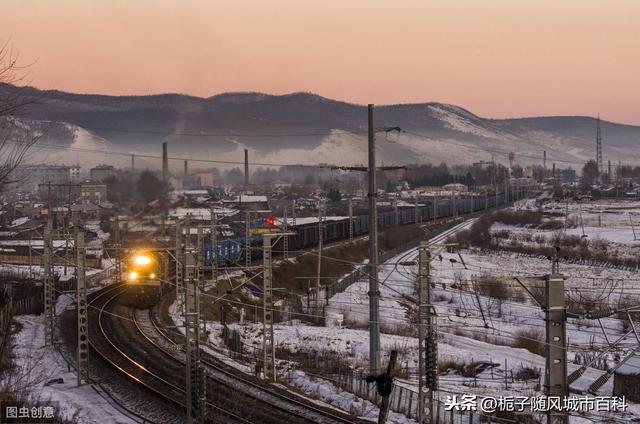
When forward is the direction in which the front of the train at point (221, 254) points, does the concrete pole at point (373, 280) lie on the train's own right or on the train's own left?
on the train's own left

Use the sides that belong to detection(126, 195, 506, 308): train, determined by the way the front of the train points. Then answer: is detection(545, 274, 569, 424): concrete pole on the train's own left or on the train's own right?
on the train's own left

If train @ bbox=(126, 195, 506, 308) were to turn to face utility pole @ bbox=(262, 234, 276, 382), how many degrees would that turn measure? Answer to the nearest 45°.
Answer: approximately 45° to its left

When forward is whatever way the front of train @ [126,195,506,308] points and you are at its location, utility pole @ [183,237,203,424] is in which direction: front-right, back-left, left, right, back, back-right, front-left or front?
front-left

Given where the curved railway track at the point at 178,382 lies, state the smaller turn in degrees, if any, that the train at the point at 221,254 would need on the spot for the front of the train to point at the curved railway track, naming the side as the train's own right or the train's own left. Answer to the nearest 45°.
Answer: approximately 45° to the train's own left

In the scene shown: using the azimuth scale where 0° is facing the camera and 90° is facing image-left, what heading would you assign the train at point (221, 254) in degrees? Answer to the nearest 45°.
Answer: approximately 45°

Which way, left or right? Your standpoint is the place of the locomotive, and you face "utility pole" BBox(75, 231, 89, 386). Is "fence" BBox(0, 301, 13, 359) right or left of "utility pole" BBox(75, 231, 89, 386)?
right

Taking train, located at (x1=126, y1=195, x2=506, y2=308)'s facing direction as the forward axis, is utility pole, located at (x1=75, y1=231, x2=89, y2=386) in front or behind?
in front
